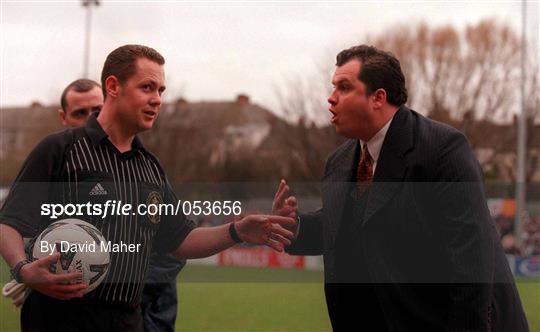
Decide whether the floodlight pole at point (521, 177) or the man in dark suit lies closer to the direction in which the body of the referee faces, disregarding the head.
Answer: the man in dark suit

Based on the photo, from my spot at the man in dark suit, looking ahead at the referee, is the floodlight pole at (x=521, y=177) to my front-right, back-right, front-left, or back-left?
back-right

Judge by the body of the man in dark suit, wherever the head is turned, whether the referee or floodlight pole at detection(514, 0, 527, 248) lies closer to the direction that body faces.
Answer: the referee

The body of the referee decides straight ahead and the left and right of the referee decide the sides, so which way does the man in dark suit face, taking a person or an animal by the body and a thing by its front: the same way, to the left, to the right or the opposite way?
to the right

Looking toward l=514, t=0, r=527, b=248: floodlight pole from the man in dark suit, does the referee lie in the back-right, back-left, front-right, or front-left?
back-left

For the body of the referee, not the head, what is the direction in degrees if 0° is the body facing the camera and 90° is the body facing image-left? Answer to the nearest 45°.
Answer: approximately 315°

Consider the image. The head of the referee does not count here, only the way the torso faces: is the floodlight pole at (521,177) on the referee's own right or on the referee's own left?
on the referee's own left

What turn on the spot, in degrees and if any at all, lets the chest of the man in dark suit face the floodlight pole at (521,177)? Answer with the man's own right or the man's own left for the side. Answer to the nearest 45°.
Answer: approximately 135° to the man's own right
